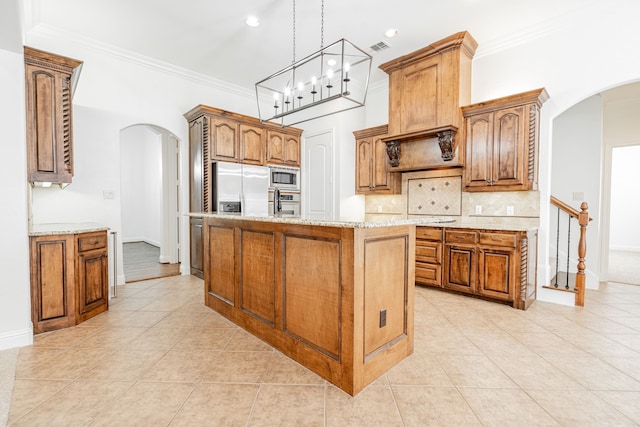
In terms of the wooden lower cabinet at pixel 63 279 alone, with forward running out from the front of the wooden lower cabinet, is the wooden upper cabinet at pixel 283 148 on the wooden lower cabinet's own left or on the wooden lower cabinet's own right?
on the wooden lower cabinet's own left

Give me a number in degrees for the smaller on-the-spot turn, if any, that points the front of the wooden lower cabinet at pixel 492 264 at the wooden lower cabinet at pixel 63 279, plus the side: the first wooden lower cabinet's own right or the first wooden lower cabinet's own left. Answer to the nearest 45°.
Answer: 0° — it already faces it

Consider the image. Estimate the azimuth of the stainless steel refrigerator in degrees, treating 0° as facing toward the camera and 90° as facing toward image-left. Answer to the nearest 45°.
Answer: approximately 315°
